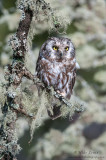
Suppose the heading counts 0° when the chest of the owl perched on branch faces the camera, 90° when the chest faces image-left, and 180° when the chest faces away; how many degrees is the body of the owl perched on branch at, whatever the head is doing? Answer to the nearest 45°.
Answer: approximately 0°
